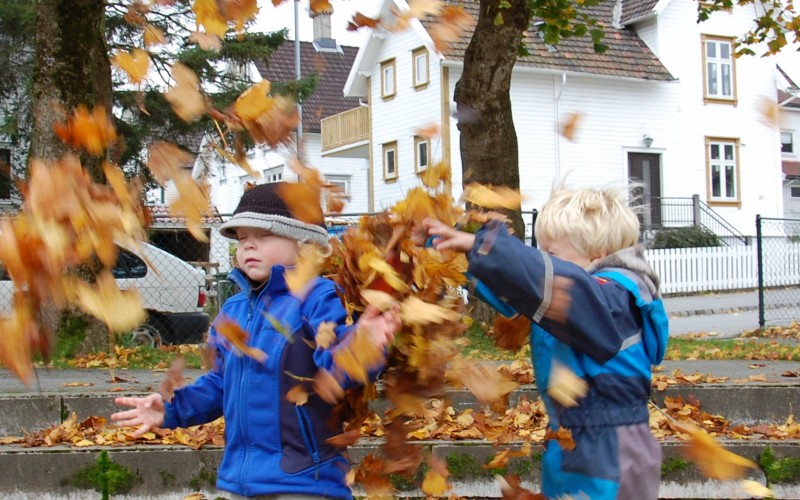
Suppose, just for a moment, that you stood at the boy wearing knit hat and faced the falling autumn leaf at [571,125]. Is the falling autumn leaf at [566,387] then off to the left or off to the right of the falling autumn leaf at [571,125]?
right

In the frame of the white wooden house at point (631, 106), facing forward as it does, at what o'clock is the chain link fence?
The chain link fence is roughly at 1 o'clock from the white wooden house.

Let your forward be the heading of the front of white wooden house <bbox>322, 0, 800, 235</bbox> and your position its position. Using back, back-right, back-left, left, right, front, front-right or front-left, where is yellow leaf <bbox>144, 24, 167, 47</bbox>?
front-right

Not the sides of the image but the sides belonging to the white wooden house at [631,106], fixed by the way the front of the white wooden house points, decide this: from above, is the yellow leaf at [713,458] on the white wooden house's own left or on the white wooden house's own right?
on the white wooden house's own right

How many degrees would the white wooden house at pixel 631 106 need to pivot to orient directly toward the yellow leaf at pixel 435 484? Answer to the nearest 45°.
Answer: approximately 45° to its right

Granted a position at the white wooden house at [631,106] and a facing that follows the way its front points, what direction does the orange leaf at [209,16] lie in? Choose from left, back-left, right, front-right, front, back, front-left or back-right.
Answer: front-right

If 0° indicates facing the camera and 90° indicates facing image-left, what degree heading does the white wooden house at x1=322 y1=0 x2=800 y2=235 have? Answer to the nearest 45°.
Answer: approximately 315°

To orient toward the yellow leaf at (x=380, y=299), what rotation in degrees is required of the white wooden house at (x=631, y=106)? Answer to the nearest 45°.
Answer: approximately 45° to its right
